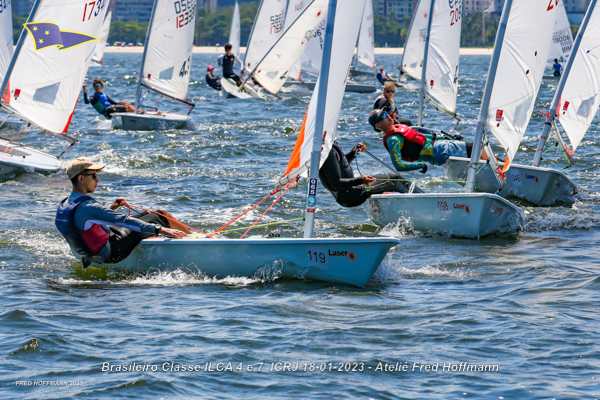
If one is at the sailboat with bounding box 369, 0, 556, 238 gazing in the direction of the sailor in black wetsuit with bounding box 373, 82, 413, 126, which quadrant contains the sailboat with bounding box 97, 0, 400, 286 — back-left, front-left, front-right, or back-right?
back-left

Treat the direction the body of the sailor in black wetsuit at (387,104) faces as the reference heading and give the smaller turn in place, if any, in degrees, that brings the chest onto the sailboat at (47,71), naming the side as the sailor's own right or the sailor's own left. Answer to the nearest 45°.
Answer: approximately 135° to the sailor's own right

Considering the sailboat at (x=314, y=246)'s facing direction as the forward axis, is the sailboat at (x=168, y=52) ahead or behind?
behind

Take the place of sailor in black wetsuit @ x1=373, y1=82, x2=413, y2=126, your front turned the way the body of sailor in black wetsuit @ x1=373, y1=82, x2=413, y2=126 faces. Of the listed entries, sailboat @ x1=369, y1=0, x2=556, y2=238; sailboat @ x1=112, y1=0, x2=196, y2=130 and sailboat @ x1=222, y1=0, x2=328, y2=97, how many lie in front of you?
1

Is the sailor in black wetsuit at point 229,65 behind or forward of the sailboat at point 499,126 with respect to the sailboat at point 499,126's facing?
behind

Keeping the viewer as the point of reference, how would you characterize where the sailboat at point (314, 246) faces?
facing the viewer and to the right of the viewer

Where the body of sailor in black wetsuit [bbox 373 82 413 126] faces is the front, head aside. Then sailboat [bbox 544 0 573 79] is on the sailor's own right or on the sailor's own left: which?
on the sailor's own left

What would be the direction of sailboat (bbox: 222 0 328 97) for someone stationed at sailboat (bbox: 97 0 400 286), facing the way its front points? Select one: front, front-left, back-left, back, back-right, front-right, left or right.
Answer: back-left

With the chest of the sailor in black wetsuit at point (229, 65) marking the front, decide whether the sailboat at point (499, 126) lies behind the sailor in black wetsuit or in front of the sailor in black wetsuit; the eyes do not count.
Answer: in front

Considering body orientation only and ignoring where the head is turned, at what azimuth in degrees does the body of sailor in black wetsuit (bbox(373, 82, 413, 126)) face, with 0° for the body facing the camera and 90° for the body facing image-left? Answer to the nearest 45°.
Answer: approximately 315°
